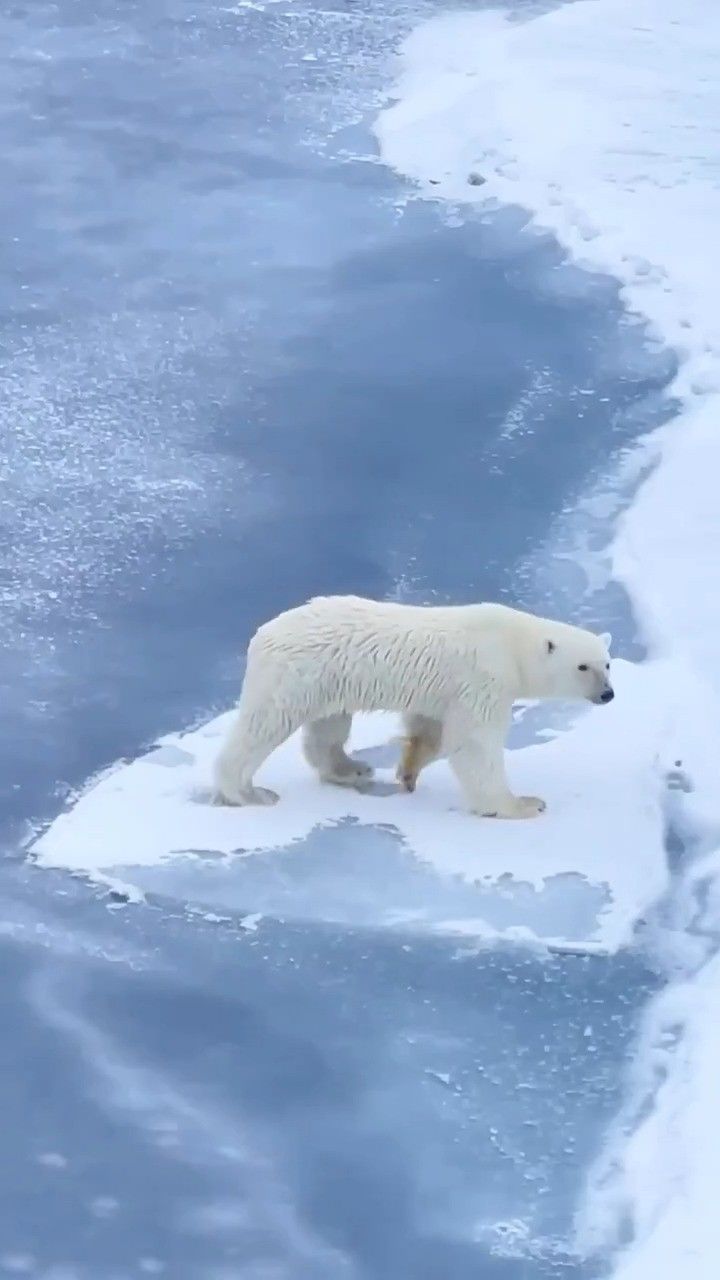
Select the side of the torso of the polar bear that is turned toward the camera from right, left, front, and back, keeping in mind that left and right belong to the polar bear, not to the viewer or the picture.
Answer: right
